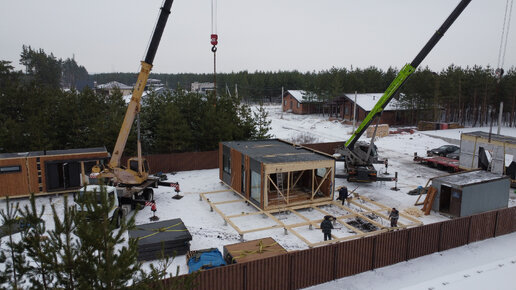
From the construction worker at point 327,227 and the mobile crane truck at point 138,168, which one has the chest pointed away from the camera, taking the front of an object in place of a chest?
the construction worker

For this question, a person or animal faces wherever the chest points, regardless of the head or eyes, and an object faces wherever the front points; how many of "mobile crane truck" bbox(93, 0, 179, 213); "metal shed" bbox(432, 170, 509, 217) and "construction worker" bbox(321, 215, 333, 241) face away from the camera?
1

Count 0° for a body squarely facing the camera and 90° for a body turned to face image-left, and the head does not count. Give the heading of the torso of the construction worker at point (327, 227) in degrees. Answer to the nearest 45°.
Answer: approximately 180°

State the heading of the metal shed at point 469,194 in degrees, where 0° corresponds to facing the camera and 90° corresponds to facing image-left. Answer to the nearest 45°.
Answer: approximately 45°

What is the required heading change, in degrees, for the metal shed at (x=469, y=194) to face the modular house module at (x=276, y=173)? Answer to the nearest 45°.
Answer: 0° — it already faces it

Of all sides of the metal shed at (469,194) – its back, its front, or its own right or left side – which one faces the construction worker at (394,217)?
front

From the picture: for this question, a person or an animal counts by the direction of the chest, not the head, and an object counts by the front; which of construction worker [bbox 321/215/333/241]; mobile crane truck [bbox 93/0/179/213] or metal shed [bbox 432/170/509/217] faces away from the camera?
the construction worker

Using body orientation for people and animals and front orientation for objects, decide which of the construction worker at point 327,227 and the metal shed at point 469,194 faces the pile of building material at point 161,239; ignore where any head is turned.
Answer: the metal shed

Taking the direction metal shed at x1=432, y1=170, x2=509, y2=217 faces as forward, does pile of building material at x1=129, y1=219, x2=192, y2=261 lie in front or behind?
in front

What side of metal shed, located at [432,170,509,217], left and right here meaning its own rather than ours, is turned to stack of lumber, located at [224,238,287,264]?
front

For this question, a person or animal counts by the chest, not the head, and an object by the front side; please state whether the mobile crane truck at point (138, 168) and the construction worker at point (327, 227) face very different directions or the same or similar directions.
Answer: very different directions

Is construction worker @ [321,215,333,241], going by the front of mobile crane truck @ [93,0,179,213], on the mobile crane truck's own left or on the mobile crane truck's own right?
on the mobile crane truck's own left

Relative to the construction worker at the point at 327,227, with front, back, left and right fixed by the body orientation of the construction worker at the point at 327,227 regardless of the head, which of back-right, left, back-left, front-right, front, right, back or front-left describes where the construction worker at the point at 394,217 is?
front-right

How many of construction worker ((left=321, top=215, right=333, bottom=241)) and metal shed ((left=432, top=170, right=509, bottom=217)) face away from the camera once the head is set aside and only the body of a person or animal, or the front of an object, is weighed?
1

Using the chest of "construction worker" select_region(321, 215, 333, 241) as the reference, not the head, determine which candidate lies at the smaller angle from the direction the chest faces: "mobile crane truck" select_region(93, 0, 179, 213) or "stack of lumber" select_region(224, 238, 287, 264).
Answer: the mobile crane truck

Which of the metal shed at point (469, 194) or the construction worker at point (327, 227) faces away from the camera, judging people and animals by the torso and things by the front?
the construction worker

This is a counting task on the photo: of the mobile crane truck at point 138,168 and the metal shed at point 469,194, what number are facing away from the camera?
0

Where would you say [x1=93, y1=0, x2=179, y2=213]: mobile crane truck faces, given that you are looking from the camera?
facing the viewer and to the left of the viewer
